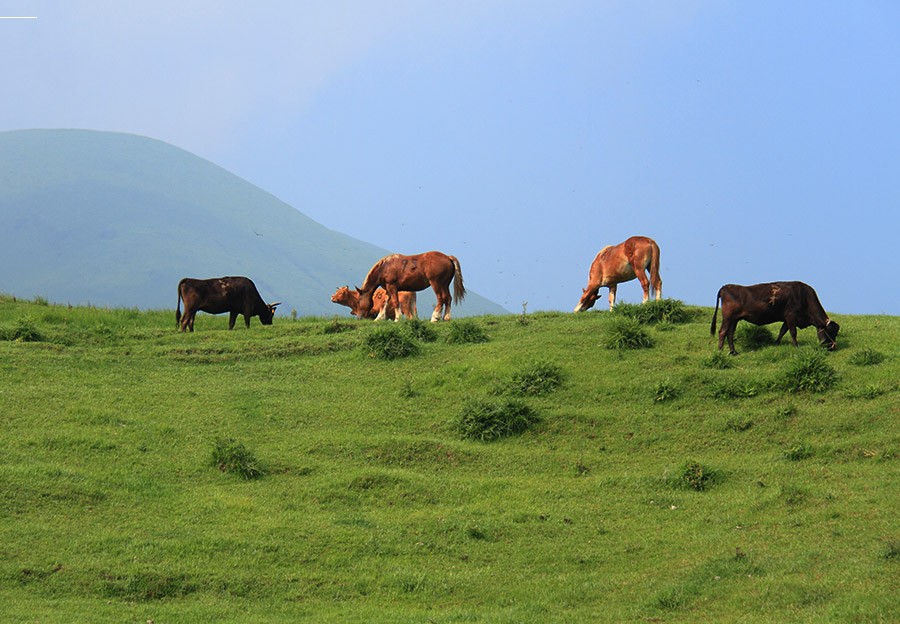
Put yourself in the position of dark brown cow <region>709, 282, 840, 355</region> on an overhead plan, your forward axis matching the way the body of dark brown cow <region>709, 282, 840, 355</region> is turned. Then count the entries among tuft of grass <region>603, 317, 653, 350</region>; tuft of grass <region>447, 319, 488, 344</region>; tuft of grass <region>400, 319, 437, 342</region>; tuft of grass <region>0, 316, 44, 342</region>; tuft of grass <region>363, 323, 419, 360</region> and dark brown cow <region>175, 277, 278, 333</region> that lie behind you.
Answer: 6

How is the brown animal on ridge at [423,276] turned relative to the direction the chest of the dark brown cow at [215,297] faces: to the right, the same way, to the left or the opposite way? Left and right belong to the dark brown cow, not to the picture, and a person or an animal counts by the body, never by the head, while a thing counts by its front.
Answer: the opposite way

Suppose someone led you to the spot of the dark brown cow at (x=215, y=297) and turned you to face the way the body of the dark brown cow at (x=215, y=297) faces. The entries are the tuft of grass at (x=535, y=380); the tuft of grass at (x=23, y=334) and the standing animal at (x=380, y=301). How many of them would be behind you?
1

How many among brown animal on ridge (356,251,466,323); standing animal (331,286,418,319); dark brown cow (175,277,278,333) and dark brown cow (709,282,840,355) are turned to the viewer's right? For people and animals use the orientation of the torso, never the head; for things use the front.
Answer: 2

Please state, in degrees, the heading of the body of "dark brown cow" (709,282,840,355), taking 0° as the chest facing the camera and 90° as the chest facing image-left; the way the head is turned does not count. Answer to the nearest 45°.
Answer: approximately 270°

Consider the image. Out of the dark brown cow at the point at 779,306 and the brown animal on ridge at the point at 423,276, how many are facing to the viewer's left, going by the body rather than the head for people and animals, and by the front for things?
1

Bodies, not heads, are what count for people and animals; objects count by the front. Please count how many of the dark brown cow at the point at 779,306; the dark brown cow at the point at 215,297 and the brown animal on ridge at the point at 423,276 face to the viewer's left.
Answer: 1

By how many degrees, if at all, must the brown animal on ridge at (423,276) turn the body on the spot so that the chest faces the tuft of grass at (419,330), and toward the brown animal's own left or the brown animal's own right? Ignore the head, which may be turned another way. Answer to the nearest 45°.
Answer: approximately 90° to the brown animal's own left

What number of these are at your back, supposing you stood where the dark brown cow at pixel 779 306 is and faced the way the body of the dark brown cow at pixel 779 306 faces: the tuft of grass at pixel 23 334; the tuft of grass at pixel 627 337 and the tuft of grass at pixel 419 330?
3

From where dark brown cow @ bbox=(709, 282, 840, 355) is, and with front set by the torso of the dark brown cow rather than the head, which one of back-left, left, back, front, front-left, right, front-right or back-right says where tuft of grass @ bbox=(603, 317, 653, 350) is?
back

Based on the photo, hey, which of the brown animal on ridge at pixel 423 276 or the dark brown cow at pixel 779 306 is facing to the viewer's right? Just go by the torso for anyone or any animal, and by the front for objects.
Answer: the dark brown cow

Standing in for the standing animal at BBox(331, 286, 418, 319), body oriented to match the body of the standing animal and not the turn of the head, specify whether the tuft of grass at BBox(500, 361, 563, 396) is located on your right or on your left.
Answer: on your left

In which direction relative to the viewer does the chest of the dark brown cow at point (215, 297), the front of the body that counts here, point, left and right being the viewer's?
facing to the right of the viewer

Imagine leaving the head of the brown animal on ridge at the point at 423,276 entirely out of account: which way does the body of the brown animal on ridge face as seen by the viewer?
to the viewer's left

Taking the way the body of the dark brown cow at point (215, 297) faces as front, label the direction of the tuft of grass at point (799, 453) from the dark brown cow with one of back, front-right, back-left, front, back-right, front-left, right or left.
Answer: front-right

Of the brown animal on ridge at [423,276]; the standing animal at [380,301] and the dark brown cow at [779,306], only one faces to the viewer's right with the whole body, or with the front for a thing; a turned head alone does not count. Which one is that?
the dark brown cow

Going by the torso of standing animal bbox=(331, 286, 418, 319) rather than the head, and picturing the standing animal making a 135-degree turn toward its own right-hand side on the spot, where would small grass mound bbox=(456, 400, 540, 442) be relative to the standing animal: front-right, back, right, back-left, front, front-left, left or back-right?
back-right

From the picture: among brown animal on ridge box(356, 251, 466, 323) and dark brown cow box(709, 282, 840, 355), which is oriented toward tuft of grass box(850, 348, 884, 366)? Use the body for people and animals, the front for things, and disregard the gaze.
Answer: the dark brown cow

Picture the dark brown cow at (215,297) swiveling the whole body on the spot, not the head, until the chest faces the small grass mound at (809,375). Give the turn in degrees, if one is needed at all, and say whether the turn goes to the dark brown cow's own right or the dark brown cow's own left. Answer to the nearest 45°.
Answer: approximately 45° to the dark brown cow's own right
